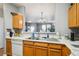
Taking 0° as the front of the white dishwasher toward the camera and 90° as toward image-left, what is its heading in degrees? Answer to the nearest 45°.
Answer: approximately 45°
